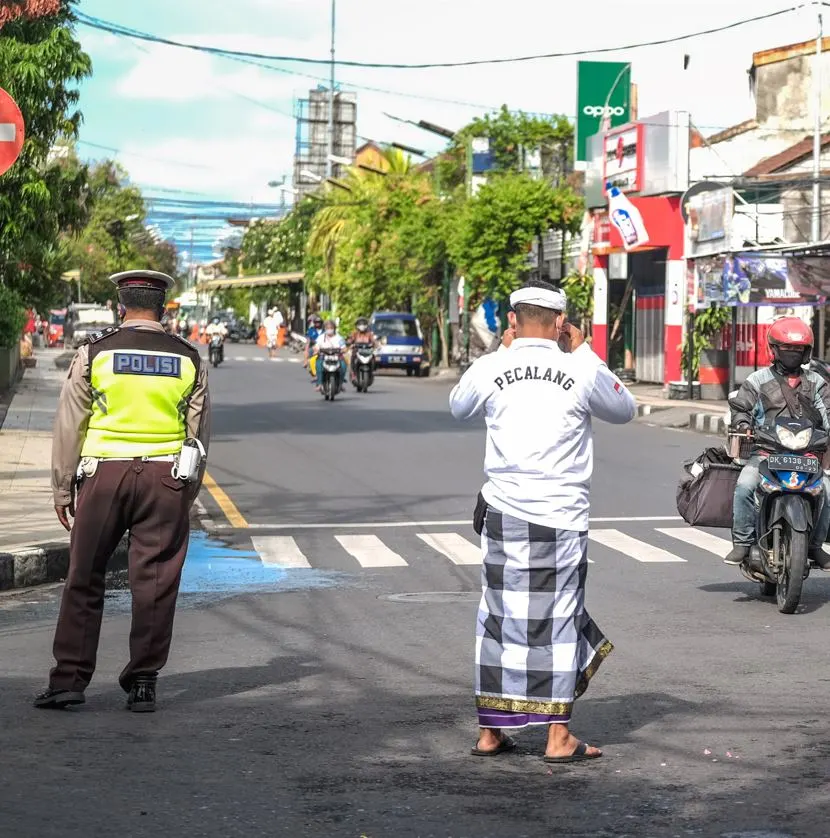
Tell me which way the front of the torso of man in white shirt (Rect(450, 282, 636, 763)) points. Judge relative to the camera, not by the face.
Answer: away from the camera

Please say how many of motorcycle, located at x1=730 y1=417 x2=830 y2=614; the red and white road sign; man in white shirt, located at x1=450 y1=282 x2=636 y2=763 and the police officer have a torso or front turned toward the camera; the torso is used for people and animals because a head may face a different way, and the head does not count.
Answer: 2

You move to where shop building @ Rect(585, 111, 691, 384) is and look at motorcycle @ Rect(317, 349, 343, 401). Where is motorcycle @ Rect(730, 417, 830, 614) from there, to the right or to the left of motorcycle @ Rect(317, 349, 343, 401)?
left

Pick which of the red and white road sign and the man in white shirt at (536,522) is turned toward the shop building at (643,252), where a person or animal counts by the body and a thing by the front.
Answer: the man in white shirt

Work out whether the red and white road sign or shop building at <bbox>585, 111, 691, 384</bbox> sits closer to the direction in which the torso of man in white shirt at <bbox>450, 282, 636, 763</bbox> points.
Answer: the shop building

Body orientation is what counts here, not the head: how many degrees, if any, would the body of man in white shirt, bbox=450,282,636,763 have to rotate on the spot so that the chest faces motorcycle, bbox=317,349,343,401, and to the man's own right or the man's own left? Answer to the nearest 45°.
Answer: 0° — they already face it

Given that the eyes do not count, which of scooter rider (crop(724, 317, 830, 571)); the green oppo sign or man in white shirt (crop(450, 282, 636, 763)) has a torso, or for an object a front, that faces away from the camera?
the man in white shirt

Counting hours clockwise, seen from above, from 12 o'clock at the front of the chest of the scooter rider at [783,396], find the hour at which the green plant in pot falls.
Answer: The green plant in pot is roughly at 6 o'clock from the scooter rider.

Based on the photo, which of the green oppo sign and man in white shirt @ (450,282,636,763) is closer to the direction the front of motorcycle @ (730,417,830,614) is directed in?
the man in white shirt
